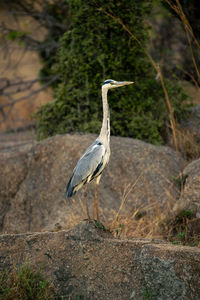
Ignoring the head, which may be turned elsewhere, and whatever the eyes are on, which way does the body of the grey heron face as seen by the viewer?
to the viewer's right

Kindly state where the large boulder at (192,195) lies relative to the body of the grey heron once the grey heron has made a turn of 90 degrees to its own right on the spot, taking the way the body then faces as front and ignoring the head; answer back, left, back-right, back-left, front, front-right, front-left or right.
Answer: back-left

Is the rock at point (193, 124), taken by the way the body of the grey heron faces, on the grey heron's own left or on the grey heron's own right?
on the grey heron's own left

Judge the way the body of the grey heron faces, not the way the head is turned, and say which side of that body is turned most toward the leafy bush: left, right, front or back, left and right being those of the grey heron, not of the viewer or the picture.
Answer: left
